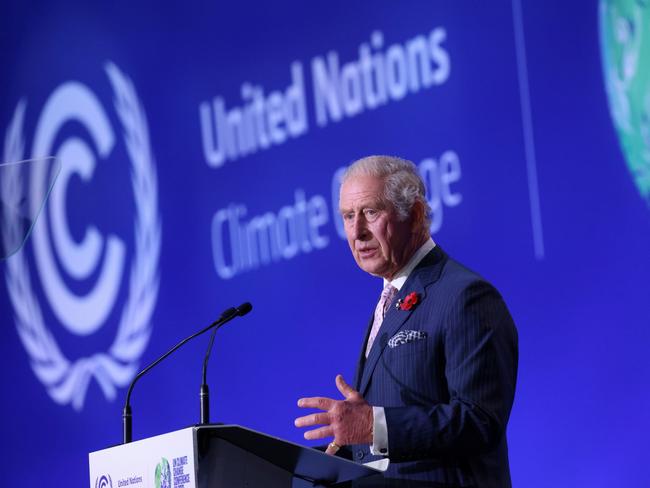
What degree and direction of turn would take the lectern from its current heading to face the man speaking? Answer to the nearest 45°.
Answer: approximately 135° to its left

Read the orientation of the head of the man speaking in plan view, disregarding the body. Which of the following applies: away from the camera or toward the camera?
toward the camera

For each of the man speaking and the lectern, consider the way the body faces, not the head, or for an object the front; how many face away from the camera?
0

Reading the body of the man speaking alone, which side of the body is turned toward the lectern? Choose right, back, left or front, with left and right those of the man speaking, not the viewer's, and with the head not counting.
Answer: front

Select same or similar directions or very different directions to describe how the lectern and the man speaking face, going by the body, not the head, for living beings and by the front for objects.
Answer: same or similar directions

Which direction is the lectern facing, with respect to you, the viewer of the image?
facing the viewer and to the left of the viewer
